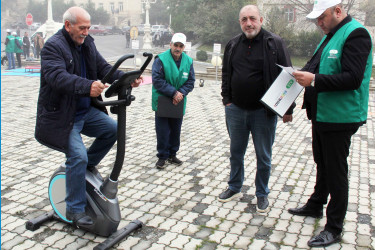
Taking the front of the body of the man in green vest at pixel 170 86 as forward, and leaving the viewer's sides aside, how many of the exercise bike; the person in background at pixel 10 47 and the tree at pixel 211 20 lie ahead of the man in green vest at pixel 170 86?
1

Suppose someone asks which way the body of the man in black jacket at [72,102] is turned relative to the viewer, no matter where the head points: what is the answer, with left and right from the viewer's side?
facing the viewer and to the right of the viewer

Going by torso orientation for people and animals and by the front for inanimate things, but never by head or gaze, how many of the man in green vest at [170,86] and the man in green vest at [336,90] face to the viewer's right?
0

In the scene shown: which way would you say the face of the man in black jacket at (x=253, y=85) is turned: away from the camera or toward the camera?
toward the camera

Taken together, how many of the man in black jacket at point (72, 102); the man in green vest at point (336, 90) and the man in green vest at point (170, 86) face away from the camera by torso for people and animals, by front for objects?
0

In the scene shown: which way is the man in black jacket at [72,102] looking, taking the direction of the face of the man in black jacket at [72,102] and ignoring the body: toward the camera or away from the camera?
toward the camera

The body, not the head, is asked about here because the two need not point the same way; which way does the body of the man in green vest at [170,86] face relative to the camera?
toward the camera

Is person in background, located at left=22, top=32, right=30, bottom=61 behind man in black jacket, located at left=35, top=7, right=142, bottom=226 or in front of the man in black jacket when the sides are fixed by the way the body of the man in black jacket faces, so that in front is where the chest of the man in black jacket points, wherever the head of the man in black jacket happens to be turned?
behind

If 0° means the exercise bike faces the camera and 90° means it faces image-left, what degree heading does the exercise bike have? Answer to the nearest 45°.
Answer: approximately 315°
